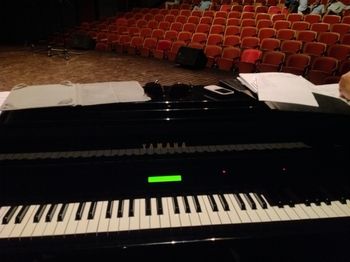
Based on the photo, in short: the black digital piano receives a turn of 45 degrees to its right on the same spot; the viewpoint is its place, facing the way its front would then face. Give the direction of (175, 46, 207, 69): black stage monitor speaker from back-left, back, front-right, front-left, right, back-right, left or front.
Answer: back-right

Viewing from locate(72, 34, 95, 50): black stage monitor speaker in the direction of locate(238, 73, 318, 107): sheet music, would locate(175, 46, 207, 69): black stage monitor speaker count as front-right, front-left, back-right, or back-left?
front-left

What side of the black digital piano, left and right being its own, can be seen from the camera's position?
front

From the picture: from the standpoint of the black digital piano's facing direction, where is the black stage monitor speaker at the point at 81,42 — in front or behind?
behind
